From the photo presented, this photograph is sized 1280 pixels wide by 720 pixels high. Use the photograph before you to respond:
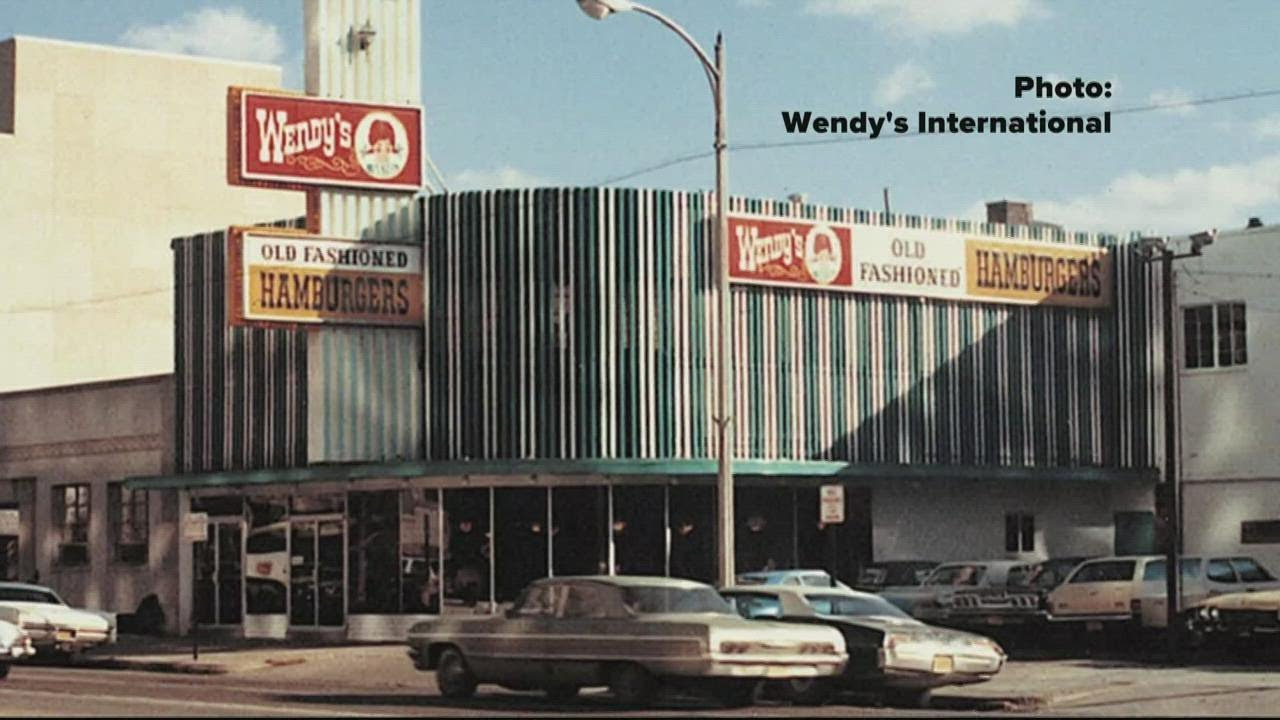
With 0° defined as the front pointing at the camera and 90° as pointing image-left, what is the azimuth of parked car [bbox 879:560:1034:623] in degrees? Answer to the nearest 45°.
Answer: approximately 45°

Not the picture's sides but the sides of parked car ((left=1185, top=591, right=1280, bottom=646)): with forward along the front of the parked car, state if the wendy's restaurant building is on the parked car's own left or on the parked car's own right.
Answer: on the parked car's own right

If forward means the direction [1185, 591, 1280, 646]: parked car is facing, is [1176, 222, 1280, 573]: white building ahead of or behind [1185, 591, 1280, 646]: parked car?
behind

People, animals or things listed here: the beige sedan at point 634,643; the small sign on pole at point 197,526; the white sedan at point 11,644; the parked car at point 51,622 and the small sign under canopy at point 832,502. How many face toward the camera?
2

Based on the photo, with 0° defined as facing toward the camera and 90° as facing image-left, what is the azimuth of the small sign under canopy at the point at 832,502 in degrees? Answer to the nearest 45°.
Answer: approximately 0°

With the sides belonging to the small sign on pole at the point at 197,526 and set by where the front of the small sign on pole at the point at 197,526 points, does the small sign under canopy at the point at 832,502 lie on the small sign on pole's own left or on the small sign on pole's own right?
on the small sign on pole's own left

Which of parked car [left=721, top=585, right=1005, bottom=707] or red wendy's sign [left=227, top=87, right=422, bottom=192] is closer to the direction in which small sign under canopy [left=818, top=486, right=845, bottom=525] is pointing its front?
the parked car
